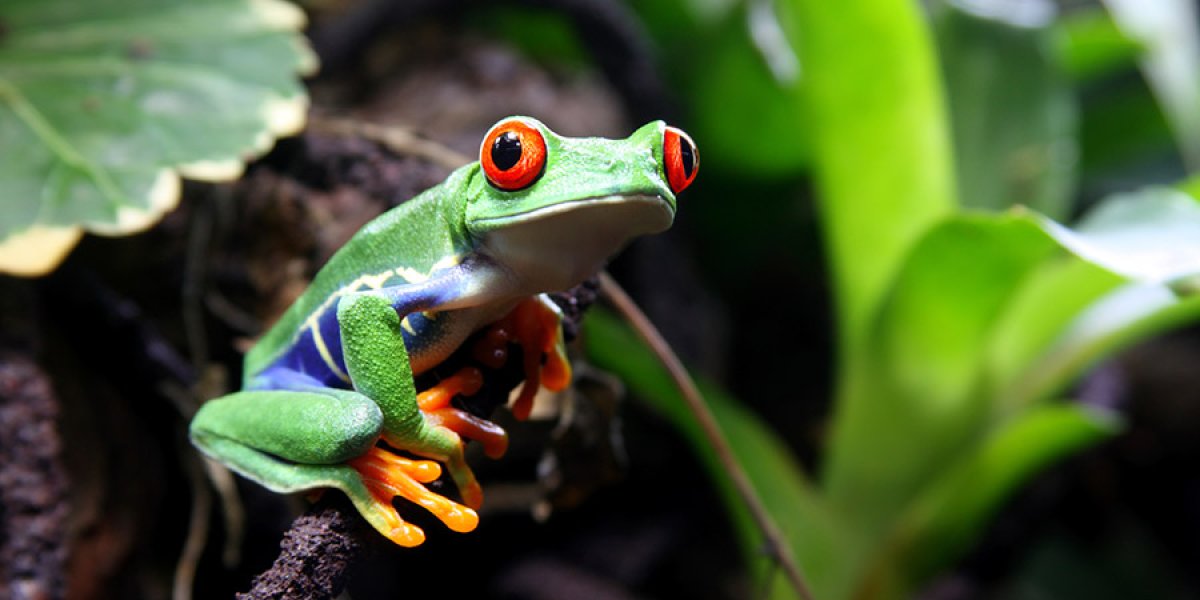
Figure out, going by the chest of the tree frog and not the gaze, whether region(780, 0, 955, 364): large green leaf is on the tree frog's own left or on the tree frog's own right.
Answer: on the tree frog's own left

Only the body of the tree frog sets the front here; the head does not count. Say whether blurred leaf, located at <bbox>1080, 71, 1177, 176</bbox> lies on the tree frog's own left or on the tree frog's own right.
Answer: on the tree frog's own left

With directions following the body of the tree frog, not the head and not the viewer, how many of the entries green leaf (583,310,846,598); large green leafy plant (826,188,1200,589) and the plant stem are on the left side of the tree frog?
3

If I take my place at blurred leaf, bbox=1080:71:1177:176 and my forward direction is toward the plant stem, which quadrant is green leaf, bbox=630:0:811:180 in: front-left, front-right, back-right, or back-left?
front-right

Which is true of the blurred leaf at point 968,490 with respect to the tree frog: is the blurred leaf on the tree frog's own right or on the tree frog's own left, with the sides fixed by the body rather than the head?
on the tree frog's own left

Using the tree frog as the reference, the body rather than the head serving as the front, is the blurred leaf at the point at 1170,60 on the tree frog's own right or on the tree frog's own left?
on the tree frog's own left

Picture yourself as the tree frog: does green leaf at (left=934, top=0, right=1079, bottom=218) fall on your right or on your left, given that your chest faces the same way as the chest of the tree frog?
on your left

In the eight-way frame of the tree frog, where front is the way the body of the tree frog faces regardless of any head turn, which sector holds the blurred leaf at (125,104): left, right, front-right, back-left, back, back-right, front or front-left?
back

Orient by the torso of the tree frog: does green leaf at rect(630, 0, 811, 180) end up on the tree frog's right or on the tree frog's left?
on the tree frog's left

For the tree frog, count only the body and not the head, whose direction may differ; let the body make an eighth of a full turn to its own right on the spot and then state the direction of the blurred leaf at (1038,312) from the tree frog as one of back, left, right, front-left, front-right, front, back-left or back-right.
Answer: back-left

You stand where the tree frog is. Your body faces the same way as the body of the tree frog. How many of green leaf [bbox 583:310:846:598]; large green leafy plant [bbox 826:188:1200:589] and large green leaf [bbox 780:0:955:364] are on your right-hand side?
0

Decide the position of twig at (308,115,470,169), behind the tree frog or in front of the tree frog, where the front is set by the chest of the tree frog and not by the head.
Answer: behind

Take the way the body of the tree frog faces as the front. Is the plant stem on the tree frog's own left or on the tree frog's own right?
on the tree frog's own left
